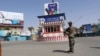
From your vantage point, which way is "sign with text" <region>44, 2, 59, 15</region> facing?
toward the camera

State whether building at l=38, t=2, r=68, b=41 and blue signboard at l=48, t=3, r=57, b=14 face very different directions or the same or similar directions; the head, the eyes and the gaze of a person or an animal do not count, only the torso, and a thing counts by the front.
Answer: same or similar directions

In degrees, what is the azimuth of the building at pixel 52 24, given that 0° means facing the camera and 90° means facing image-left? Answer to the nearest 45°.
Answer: approximately 0°

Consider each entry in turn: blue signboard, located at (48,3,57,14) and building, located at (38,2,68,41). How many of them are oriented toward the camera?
2

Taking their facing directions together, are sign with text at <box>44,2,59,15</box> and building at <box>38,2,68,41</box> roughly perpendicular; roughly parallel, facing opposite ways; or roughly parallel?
roughly parallel

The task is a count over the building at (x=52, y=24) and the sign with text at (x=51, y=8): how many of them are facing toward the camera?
2
